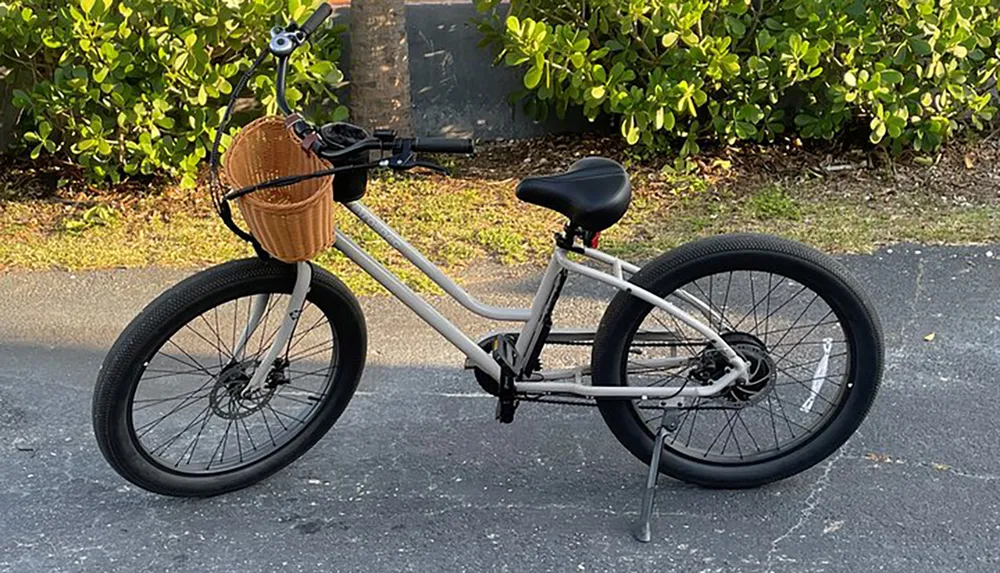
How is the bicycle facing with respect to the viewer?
to the viewer's left

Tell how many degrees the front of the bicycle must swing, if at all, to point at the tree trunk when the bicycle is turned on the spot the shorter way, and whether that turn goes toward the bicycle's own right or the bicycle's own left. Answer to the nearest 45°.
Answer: approximately 90° to the bicycle's own right

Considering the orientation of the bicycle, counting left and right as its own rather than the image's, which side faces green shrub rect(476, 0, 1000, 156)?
right

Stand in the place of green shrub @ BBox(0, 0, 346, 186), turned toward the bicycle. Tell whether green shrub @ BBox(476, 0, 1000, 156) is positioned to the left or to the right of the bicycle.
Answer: left

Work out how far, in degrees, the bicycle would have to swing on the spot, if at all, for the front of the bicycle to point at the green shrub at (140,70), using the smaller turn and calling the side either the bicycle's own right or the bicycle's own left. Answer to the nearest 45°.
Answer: approximately 45° to the bicycle's own right

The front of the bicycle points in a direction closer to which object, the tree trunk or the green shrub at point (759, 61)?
the tree trunk
